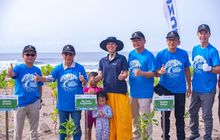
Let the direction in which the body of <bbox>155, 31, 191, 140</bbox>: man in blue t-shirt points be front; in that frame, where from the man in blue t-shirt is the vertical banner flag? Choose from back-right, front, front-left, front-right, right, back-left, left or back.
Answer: back

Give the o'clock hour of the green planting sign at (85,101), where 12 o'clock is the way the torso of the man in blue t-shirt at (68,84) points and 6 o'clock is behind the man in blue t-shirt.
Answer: The green planting sign is roughly at 11 o'clock from the man in blue t-shirt.

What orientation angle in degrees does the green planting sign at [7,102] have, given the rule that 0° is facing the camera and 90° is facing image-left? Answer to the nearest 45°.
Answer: approximately 0°

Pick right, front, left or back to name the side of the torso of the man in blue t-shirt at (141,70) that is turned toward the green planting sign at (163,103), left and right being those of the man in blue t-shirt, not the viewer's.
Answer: left

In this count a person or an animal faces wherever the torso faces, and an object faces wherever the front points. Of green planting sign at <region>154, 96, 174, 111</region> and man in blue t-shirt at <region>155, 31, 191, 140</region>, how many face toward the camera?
2

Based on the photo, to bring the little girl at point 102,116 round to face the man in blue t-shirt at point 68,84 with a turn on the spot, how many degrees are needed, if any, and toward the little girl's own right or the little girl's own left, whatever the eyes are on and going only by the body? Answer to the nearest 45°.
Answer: approximately 90° to the little girl's own right

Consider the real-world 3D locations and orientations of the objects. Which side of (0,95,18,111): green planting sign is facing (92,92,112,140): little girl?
left

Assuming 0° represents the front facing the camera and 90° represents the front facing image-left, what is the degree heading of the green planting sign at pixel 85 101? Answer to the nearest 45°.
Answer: approximately 0°
